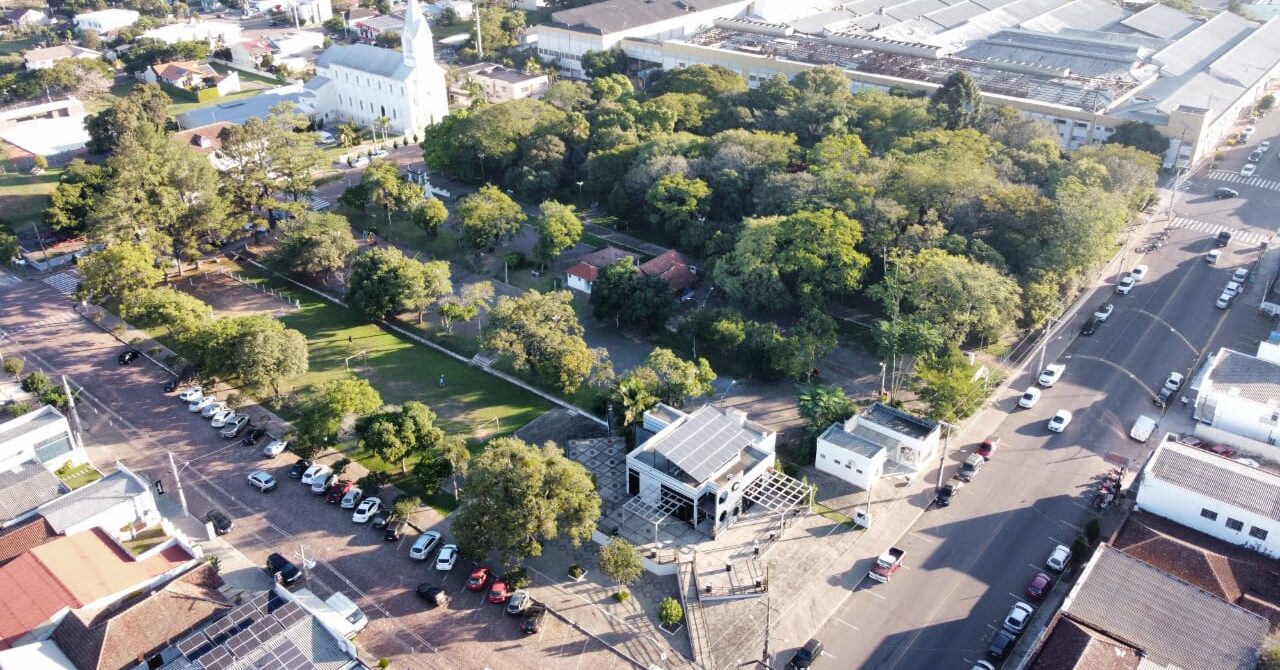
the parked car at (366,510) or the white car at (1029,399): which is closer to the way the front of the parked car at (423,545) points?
the white car

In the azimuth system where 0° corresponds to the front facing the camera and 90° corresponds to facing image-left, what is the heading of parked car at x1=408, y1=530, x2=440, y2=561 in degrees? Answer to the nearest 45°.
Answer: approximately 225°

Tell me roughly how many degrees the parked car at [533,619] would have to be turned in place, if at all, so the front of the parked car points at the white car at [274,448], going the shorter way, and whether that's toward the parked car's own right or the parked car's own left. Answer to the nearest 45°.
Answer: approximately 90° to the parked car's own left

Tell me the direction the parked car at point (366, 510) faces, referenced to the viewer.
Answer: facing away from the viewer and to the right of the viewer

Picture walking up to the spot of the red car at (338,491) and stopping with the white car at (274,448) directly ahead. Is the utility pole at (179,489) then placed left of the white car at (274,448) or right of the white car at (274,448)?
left

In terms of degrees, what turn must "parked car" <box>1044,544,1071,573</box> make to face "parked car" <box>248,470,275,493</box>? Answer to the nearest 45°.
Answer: approximately 135° to its left

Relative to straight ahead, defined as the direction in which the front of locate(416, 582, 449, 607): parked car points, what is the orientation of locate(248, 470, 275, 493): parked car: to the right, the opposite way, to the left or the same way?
the opposite way

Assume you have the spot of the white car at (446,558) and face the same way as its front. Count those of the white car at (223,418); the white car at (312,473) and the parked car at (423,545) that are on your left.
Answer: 3

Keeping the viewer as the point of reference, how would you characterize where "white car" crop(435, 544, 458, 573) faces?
facing away from the viewer and to the right of the viewer

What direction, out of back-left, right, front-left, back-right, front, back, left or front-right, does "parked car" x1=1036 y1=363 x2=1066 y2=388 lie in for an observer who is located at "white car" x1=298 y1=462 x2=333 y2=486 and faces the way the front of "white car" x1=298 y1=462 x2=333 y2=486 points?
front-right

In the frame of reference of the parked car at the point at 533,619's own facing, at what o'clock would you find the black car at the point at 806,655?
The black car is roughly at 2 o'clock from the parked car.

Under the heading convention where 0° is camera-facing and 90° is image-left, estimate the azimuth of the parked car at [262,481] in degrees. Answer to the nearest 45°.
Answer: approximately 135°

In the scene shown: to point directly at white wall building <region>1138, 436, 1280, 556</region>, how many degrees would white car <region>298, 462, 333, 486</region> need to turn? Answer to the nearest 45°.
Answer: approximately 90° to its right
